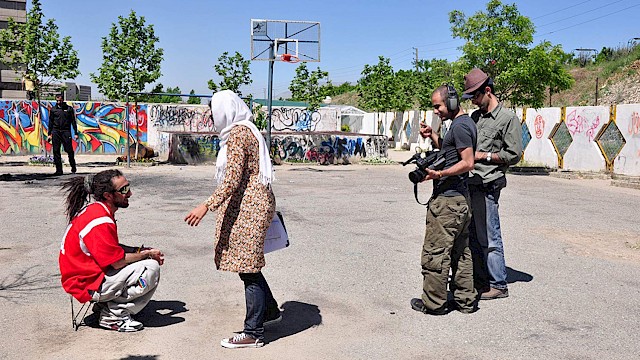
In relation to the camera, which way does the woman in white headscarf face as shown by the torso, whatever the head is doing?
to the viewer's left

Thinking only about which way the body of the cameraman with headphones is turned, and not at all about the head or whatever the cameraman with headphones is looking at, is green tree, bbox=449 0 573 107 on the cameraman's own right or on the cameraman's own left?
on the cameraman's own right

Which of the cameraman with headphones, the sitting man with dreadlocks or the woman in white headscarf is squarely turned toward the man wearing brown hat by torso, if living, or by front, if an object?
the sitting man with dreadlocks

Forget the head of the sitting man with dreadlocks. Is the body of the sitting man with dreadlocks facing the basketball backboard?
no

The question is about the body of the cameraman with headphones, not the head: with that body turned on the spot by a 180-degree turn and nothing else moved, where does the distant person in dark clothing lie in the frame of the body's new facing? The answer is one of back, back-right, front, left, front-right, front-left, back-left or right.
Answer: back-left

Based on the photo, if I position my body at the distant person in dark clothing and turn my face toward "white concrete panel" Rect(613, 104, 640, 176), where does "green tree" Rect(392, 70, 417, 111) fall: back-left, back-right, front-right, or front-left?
front-left

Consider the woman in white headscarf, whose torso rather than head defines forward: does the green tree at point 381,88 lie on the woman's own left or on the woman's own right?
on the woman's own right

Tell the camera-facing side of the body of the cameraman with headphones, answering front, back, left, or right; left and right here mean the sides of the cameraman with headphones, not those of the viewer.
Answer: left

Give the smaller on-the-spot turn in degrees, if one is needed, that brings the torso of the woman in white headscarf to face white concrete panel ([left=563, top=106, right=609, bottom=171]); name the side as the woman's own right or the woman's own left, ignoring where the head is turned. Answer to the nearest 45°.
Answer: approximately 135° to the woman's own right

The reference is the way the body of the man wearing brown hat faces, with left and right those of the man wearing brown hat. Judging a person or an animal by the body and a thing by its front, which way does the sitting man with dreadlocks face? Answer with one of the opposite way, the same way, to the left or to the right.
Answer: the opposite way

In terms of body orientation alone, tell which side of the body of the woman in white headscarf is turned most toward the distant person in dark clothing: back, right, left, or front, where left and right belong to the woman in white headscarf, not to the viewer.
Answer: right

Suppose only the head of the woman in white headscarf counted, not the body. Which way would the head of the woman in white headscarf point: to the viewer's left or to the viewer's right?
to the viewer's left

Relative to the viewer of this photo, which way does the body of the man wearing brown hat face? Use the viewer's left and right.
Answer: facing the viewer and to the left of the viewer

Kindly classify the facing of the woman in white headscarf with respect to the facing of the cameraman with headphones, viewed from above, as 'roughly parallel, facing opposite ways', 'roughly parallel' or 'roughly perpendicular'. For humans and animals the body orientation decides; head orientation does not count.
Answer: roughly parallel

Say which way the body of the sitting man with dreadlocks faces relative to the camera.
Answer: to the viewer's right

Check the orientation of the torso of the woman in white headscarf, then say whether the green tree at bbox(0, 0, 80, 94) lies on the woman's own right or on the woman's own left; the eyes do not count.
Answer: on the woman's own right

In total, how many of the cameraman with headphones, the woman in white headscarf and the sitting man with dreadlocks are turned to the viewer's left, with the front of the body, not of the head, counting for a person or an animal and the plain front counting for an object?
2

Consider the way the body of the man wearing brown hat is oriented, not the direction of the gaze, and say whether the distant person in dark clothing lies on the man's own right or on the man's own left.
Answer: on the man's own right

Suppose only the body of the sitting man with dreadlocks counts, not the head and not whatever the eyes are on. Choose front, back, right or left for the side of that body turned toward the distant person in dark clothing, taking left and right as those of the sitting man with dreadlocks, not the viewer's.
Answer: left

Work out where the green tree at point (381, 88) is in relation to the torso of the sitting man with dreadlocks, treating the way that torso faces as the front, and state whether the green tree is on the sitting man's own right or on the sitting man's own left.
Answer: on the sitting man's own left

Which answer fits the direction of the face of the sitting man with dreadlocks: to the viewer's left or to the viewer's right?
to the viewer's right

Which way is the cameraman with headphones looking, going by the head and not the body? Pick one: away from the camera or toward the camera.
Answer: toward the camera
